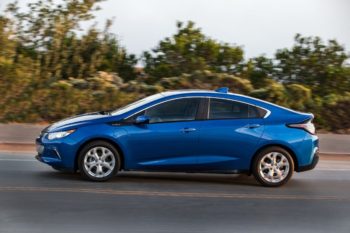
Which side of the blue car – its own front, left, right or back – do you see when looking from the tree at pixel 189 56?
right

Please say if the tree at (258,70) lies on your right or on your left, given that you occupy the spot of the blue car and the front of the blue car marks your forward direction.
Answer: on your right

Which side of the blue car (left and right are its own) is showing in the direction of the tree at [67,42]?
right

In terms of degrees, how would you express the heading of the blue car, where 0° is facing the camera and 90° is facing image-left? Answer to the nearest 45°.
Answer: approximately 90°
